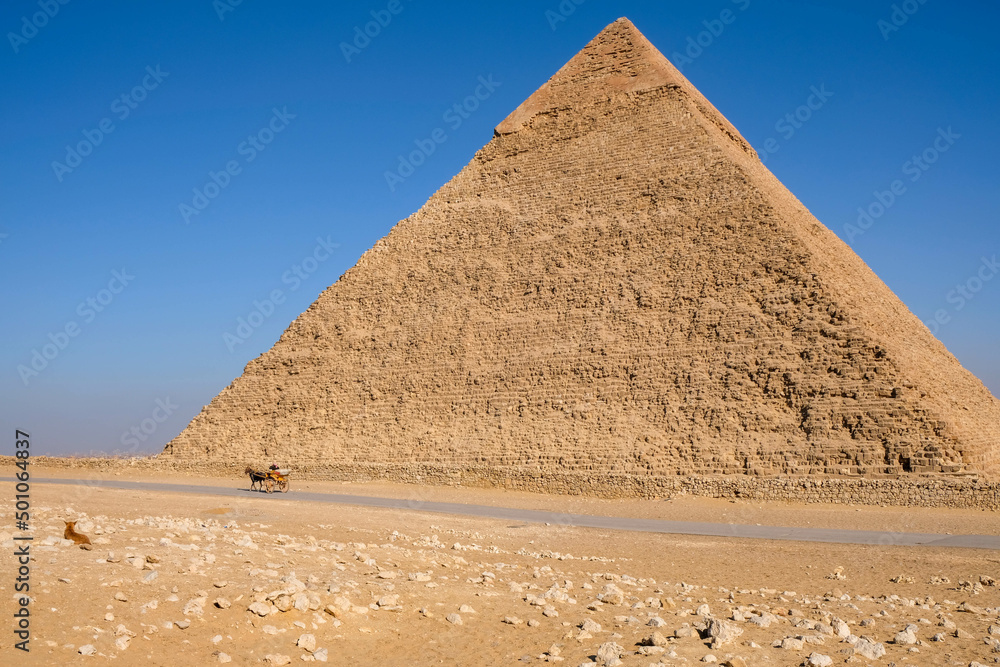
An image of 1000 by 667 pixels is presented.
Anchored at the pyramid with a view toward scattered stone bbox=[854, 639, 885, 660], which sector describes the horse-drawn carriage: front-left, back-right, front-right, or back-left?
front-right

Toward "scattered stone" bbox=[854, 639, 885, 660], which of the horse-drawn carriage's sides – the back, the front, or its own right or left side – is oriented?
left

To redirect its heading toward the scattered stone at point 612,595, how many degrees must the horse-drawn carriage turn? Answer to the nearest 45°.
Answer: approximately 90° to its left

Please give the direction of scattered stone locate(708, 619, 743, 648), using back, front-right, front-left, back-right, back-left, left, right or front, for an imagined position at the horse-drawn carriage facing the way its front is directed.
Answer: left

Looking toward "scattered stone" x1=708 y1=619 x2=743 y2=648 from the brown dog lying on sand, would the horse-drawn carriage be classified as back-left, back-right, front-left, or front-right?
back-left

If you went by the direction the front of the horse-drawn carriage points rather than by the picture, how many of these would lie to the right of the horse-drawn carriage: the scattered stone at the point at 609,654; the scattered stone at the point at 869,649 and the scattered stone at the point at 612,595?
0

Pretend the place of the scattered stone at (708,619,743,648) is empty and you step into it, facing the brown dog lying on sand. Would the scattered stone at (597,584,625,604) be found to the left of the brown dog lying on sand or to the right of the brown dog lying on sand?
right

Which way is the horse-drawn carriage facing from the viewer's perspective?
to the viewer's left

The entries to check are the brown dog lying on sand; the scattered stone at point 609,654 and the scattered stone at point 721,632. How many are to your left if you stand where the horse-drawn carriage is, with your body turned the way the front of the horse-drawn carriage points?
3

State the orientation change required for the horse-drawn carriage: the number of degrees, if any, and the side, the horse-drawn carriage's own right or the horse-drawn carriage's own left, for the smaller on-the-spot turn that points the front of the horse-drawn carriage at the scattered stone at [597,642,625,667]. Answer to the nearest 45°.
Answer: approximately 90° to the horse-drawn carriage's own left

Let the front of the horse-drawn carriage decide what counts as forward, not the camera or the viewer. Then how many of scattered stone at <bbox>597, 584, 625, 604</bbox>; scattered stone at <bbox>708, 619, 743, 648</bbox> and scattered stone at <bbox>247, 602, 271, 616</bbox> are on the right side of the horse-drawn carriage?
0

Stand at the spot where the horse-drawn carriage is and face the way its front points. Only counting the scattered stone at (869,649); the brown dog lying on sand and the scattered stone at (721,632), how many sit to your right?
0

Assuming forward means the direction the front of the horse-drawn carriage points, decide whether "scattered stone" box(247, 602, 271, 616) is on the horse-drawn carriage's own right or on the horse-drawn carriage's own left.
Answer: on the horse-drawn carriage's own left

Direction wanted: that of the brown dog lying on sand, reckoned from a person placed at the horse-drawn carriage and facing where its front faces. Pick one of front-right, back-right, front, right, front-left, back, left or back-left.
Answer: left
